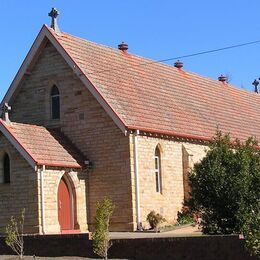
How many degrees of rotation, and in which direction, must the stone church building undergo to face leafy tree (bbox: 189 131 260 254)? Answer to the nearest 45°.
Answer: approximately 90° to its left

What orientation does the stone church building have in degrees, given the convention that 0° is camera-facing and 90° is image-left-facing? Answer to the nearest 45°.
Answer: approximately 45°

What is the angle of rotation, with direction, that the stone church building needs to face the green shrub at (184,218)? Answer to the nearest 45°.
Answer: approximately 135° to its left
